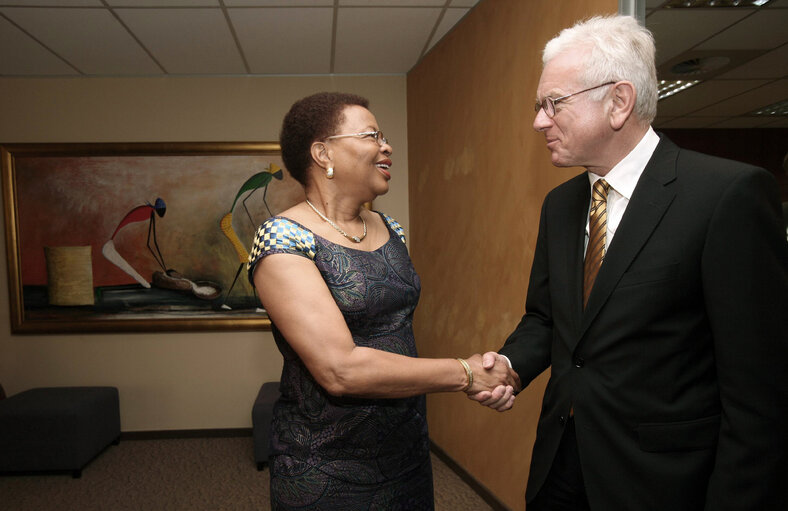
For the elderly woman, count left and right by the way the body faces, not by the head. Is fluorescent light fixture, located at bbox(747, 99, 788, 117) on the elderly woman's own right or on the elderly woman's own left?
on the elderly woman's own left

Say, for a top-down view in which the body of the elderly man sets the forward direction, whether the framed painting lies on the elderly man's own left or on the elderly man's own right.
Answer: on the elderly man's own right

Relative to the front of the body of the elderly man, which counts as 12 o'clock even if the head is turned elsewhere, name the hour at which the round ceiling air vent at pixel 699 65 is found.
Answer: The round ceiling air vent is roughly at 5 o'clock from the elderly man.

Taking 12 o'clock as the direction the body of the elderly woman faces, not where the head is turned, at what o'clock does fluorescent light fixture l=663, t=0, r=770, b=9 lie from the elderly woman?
The fluorescent light fixture is roughly at 10 o'clock from the elderly woman.

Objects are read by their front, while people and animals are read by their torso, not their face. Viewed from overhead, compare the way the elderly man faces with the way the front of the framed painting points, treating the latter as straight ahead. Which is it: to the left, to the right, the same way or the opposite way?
to the right

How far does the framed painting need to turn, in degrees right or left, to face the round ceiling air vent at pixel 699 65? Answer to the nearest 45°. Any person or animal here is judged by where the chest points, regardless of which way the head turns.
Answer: approximately 45° to its left

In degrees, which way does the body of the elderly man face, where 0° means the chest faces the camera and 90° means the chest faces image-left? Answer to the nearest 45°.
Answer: approximately 45°

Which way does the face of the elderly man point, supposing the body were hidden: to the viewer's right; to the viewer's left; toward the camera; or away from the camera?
to the viewer's left

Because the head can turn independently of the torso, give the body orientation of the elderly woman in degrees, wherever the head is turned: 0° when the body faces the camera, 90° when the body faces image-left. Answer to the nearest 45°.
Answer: approximately 315°

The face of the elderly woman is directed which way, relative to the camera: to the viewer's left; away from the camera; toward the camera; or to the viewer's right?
to the viewer's right

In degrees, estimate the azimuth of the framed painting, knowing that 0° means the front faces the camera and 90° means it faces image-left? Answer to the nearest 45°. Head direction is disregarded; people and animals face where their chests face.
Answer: approximately 0°
